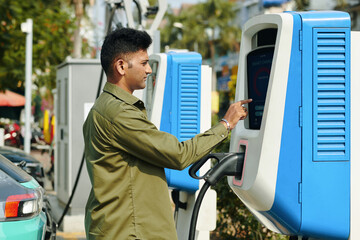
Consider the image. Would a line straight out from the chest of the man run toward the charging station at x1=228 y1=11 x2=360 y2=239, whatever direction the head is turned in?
yes

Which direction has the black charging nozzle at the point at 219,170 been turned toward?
to the viewer's right

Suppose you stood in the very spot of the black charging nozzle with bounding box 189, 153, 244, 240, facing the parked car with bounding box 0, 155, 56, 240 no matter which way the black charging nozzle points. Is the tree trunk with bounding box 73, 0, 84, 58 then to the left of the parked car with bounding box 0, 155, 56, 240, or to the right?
right

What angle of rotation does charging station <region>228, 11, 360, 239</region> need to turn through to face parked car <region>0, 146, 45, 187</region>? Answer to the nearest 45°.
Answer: approximately 90° to its right

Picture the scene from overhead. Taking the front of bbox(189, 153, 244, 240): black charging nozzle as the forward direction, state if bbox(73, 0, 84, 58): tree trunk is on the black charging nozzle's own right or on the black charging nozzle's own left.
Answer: on the black charging nozzle's own left

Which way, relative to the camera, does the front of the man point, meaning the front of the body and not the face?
to the viewer's right

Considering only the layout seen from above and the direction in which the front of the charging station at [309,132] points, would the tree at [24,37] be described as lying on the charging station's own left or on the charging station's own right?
on the charging station's own right

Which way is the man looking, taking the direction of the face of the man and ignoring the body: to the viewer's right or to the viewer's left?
to the viewer's right

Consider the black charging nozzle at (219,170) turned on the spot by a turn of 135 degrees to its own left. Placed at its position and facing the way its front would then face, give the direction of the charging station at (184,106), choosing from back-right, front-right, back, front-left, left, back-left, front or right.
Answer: front-right

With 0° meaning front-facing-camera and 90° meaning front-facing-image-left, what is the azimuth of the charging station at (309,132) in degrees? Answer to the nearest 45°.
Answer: approximately 45°

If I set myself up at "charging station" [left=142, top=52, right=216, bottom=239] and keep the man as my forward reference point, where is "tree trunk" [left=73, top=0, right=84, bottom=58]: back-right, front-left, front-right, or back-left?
back-right
